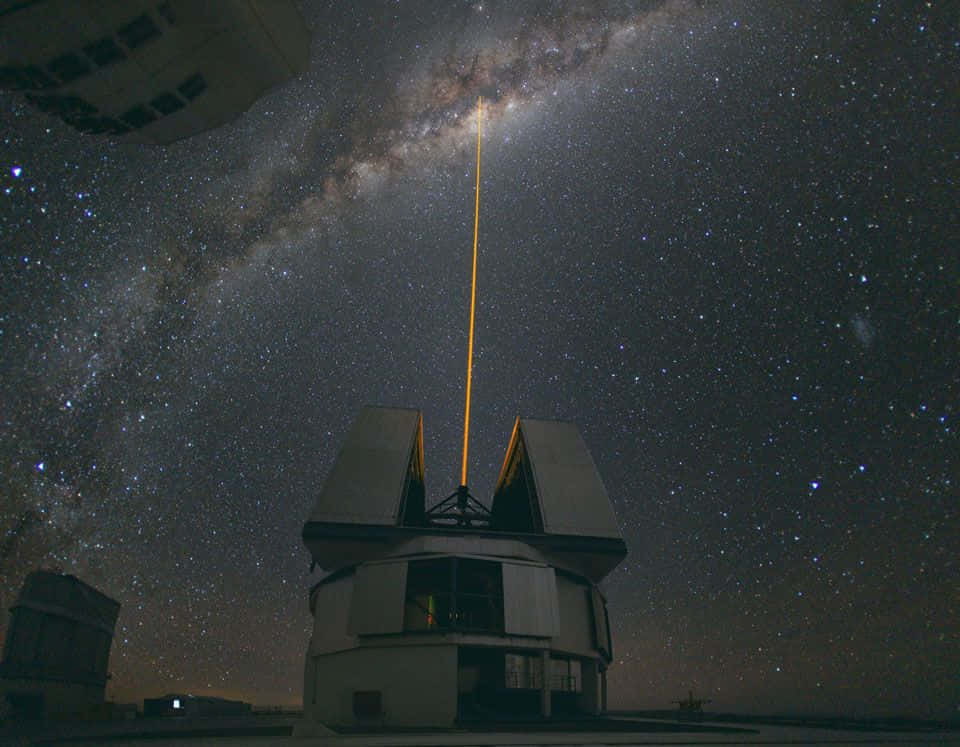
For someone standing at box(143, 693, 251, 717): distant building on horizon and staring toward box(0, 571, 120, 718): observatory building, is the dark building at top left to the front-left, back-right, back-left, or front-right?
front-left

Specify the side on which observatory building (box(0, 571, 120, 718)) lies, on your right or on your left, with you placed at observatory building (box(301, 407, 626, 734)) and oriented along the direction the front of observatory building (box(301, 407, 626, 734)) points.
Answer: on your right

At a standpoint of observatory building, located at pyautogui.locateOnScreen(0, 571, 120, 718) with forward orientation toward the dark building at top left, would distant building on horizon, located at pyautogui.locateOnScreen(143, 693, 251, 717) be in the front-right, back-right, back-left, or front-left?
back-left

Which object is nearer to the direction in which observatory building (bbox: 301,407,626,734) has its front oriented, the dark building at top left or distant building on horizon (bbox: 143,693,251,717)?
the dark building at top left

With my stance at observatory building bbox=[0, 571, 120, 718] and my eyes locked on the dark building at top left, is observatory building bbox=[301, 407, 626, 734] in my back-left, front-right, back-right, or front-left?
front-left

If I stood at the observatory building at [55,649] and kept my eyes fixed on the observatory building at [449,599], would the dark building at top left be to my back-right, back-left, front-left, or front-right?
front-right

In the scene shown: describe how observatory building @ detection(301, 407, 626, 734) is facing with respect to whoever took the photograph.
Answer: facing the viewer

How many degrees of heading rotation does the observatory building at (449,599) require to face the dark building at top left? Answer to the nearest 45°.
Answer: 0° — it already faces it

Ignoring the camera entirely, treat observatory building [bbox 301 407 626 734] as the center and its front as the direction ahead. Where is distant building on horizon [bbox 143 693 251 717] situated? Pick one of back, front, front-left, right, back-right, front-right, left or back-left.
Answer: back-right
